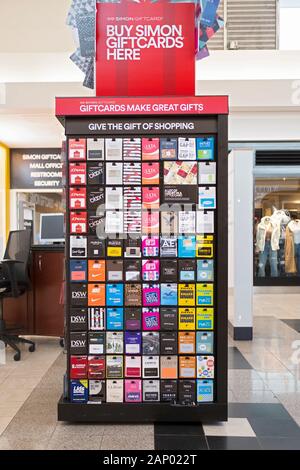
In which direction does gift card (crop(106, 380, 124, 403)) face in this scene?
toward the camera

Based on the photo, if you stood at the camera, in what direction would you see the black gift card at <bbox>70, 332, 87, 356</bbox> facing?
facing the viewer

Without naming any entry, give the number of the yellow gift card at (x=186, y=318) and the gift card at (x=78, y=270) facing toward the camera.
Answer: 2

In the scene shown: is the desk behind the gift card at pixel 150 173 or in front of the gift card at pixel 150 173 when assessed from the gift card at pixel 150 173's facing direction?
behind

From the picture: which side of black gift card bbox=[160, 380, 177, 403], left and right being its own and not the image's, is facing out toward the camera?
front

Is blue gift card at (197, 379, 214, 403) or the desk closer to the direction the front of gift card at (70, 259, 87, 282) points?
the blue gift card

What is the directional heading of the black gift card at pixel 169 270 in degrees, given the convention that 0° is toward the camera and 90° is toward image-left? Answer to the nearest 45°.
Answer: approximately 0°

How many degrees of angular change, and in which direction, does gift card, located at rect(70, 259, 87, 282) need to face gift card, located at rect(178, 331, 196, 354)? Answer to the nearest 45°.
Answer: approximately 90° to its left

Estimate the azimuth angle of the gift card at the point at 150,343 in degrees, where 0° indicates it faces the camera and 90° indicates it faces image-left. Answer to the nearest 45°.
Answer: approximately 0°

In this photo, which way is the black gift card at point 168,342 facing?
toward the camera
